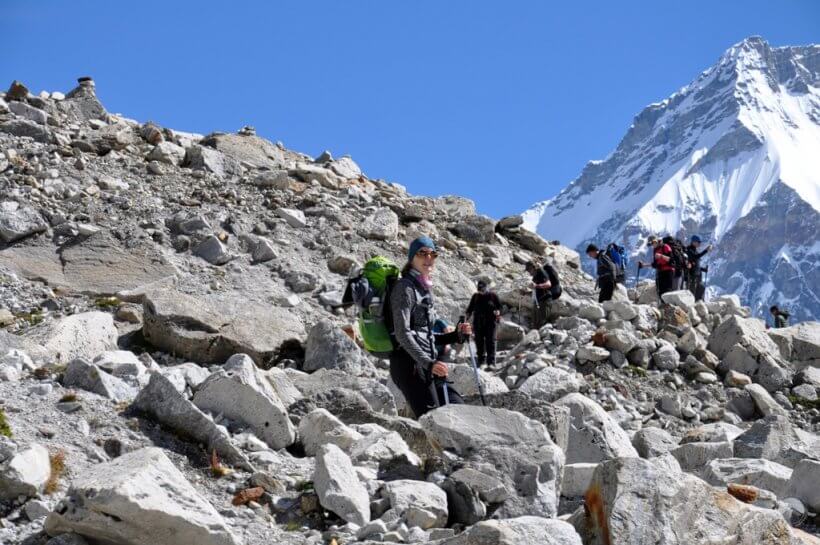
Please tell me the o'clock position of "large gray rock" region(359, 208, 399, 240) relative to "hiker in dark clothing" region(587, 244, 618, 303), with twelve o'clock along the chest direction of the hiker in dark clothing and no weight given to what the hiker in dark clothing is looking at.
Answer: The large gray rock is roughly at 12 o'clock from the hiker in dark clothing.

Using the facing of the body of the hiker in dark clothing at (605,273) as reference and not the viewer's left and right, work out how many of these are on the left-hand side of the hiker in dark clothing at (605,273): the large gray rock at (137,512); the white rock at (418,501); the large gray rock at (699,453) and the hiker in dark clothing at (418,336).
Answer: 4

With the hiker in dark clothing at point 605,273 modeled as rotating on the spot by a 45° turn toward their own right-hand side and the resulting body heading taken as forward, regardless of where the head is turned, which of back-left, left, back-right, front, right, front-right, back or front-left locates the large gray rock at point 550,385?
back-left

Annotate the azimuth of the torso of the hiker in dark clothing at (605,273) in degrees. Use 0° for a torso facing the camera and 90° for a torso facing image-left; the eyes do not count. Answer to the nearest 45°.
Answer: approximately 90°

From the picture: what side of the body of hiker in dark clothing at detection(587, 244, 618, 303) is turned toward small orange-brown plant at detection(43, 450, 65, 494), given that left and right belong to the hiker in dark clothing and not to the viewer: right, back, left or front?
left

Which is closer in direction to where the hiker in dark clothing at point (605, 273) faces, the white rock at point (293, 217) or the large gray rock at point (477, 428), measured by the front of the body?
the white rock

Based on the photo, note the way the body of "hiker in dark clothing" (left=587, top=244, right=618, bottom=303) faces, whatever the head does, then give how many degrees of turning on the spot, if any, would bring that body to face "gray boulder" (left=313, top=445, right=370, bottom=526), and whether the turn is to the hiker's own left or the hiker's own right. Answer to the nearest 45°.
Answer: approximately 90° to the hiker's own left

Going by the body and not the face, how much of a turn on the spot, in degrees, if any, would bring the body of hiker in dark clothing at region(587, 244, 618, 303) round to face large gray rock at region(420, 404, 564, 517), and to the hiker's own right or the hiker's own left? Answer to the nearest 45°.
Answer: approximately 90° to the hiker's own left

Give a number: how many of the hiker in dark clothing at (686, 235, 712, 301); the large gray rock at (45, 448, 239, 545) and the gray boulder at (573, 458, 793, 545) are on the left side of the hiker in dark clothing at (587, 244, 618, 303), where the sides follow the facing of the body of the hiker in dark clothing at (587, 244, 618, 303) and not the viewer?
2

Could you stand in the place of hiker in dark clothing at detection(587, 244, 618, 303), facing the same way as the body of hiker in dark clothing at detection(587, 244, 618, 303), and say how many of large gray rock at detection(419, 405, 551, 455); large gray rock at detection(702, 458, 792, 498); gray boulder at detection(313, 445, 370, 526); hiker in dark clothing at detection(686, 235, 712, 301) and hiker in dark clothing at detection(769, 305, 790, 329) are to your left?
3

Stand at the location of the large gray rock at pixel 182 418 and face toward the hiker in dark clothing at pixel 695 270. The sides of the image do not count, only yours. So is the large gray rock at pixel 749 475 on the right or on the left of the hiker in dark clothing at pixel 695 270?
right

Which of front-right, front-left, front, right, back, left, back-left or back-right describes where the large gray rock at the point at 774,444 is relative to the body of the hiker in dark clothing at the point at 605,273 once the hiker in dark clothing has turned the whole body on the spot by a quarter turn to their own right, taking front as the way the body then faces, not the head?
back

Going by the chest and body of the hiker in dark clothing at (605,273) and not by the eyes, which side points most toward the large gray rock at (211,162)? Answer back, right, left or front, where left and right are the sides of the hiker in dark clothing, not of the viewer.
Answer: front

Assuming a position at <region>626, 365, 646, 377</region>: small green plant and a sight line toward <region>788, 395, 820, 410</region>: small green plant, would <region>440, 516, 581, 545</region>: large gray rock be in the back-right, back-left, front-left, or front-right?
front-right

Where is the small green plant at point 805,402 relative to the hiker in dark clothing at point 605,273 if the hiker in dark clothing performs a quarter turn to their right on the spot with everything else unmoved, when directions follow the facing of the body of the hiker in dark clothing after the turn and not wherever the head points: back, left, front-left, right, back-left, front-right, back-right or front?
back-right

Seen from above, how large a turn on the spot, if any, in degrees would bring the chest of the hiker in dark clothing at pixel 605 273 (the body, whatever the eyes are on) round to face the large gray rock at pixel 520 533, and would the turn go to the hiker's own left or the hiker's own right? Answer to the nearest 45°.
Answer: approximately 90° to the hiker's own left

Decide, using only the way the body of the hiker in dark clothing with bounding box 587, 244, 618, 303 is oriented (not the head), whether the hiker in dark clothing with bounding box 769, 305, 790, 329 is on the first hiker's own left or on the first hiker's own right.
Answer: on the first hiker's own right
